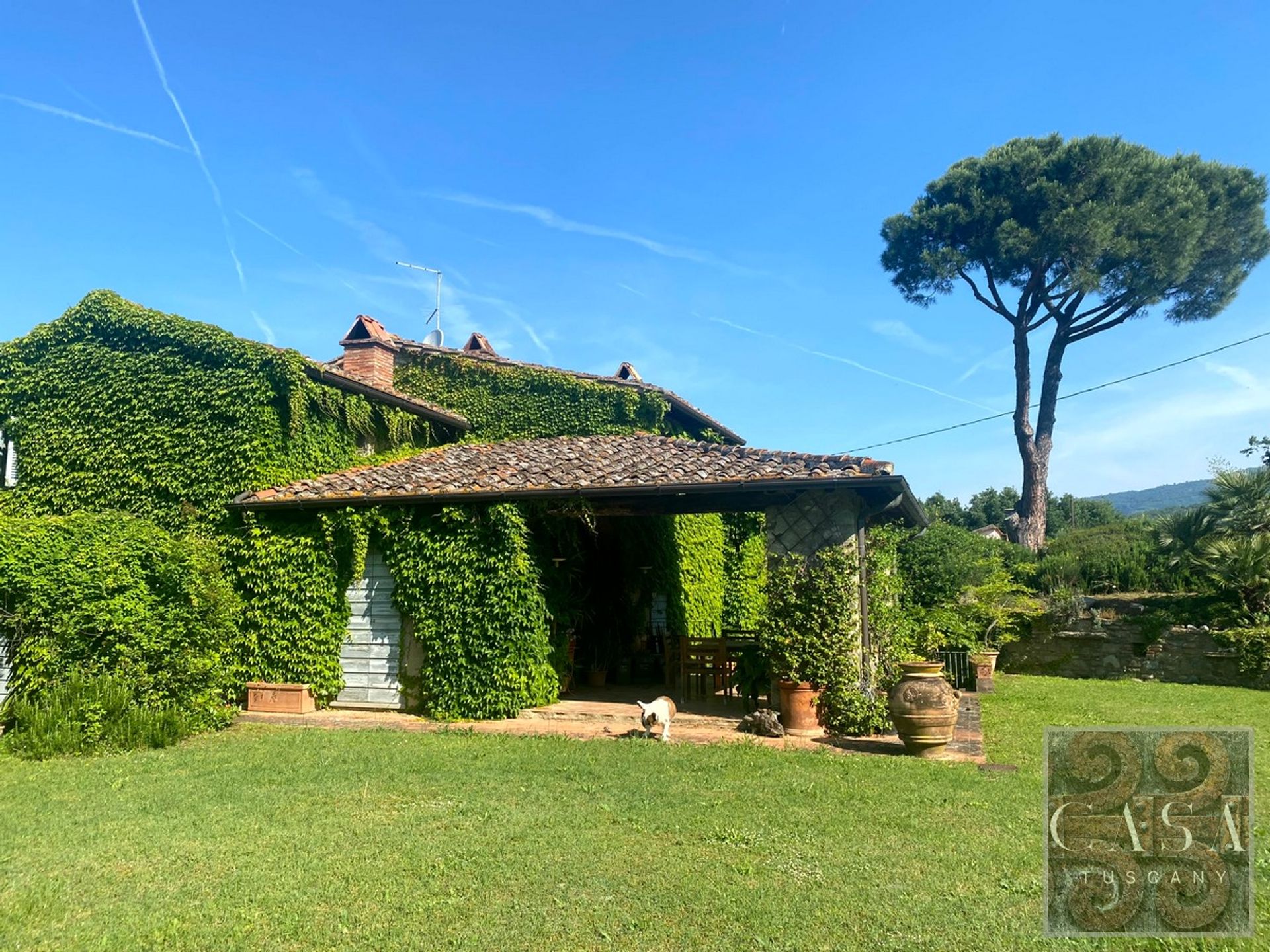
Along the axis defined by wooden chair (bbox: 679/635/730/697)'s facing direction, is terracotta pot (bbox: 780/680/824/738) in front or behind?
behind

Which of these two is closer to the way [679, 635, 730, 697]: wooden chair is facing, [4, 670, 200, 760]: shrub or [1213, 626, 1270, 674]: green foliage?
the green foliage

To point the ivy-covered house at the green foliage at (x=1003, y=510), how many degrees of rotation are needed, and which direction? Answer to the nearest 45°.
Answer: approximately 135° to its left

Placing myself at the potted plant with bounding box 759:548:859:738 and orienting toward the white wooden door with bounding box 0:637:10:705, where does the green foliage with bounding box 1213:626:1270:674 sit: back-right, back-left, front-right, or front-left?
back-right

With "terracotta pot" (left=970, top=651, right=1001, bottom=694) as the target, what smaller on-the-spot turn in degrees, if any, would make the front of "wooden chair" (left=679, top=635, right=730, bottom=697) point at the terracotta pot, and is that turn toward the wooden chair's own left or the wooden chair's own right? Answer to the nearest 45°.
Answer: approximately 45° to the wooden chair's own right

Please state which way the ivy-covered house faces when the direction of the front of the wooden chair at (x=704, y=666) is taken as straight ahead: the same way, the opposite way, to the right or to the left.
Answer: the opposite way

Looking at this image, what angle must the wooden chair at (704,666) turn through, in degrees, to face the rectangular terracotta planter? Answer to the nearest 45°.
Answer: approximately 90° to its left

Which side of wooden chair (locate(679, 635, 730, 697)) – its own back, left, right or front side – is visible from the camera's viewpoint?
back

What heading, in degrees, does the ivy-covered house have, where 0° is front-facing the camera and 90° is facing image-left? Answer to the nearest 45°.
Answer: approximately 0°
